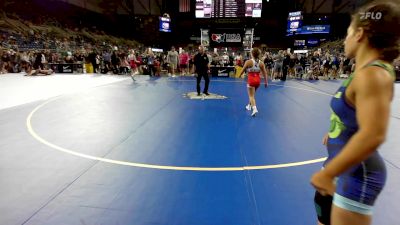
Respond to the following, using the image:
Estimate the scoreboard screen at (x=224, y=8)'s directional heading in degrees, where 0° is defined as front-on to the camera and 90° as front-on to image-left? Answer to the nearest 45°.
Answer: approximately 0°

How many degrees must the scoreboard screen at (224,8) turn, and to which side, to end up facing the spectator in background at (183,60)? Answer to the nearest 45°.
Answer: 0° — it already faces them
